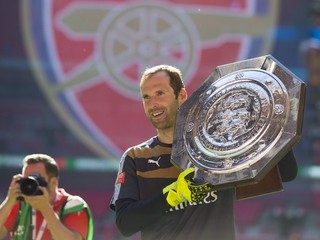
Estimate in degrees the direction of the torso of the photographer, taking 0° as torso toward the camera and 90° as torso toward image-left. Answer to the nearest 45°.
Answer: approximately 45°

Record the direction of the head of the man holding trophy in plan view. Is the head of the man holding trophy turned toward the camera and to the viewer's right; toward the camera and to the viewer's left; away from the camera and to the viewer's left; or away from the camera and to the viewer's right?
toward the camera and to the viewer's left

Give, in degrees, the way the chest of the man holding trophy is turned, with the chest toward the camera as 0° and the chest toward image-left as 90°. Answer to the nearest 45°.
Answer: approximately 0°

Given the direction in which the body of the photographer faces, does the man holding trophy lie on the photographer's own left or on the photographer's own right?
on the photographer's own left

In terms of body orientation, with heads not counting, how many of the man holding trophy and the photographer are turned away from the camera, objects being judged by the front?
0
